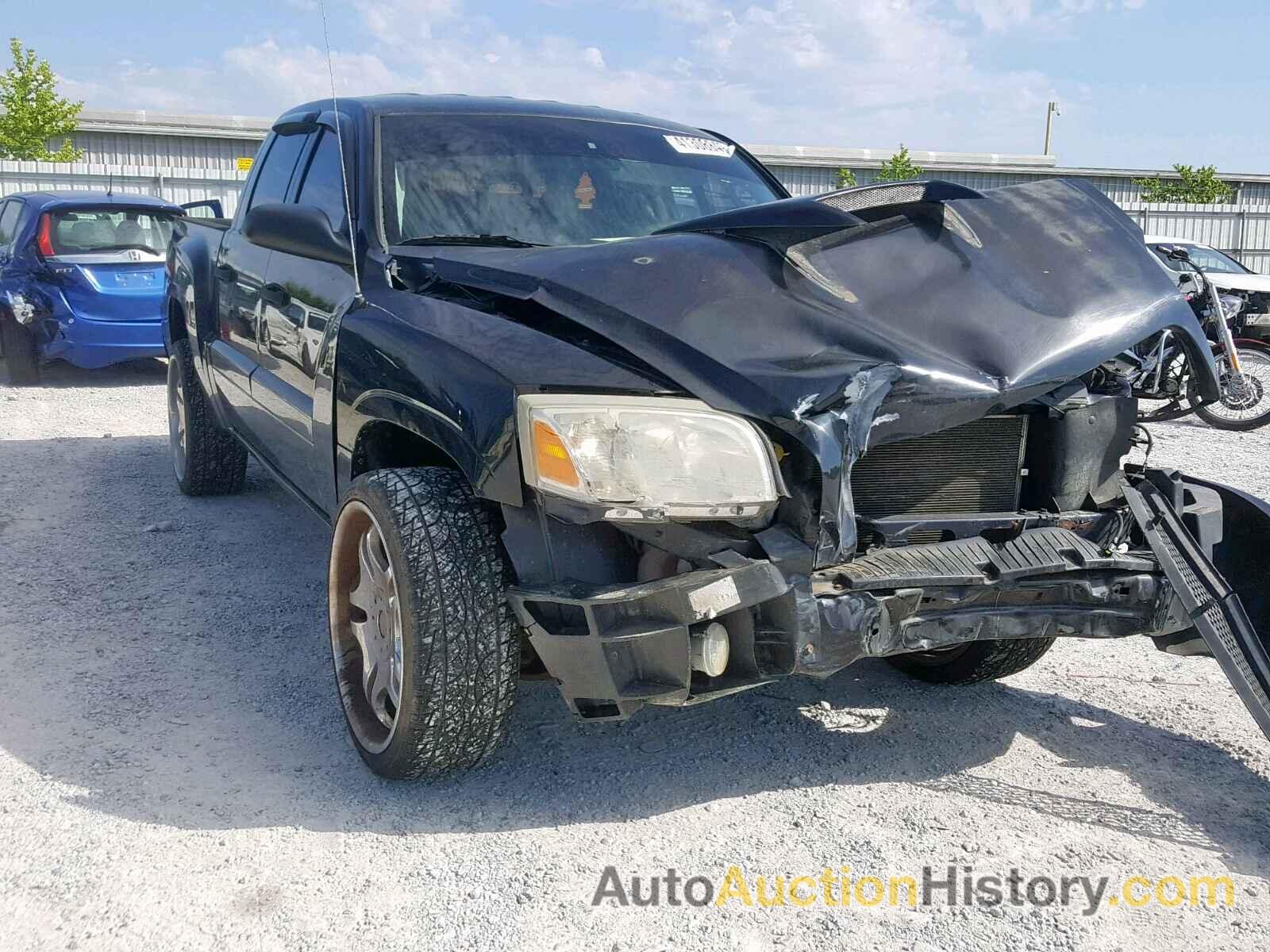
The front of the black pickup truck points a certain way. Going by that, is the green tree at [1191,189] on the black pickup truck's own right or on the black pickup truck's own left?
on the black pickup truck's own left

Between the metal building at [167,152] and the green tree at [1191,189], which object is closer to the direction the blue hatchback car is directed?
the metal building

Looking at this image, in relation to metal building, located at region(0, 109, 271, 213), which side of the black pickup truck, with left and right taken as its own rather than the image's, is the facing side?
back

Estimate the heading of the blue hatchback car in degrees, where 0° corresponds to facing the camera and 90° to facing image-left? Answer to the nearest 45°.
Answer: approximately 135°

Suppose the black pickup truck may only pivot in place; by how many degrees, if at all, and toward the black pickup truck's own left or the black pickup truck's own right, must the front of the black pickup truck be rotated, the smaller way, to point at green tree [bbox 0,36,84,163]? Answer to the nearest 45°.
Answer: approximately 180°

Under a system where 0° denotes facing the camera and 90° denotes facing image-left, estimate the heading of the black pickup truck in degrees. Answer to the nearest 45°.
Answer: approximately 315°

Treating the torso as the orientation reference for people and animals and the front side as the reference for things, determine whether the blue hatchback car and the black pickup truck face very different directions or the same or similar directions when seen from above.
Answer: very different directions

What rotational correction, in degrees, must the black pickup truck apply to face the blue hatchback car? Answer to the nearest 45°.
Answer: approximately 180°
